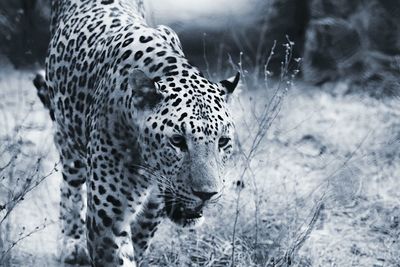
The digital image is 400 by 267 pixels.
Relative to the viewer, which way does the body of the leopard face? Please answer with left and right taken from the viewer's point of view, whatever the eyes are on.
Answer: facing the viewer and to the right of the viewer
